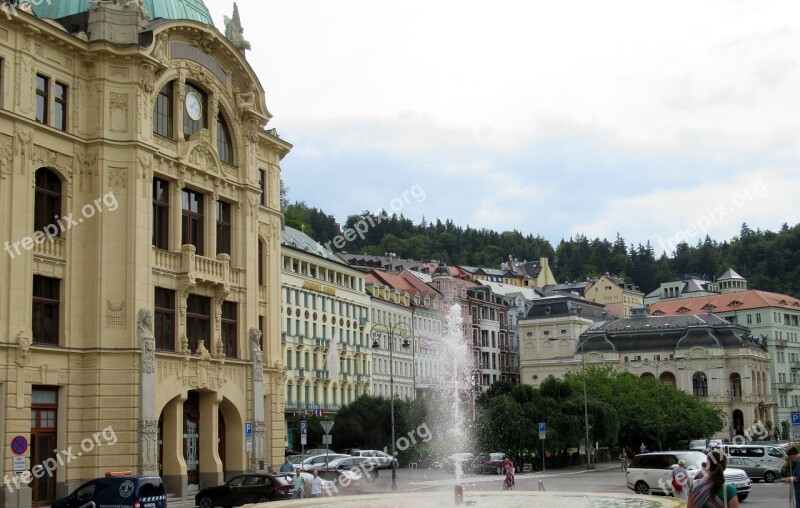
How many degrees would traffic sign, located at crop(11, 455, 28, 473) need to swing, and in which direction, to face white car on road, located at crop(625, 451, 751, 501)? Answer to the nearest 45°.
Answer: approximately 90° to its left

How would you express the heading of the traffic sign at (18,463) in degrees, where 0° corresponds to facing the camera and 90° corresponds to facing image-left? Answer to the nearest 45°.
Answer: approximately 0°

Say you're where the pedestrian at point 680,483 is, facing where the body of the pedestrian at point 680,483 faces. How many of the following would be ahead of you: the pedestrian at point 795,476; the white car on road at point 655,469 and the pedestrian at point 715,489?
1

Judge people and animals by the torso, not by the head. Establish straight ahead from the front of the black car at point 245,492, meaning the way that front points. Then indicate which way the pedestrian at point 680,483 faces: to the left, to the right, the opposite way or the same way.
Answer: to the right

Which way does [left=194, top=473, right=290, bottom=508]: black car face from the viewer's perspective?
to the viewer's left
